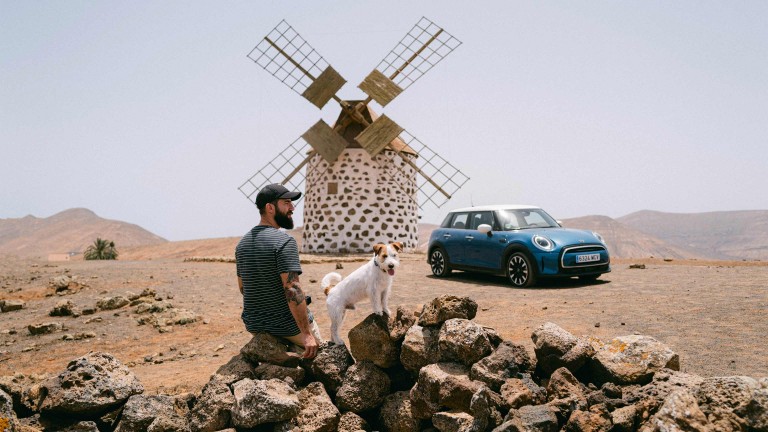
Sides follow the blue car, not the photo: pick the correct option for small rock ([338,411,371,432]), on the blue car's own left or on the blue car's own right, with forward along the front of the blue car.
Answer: on the blue car's own right

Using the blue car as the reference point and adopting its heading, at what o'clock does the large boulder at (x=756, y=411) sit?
The large boulder is roughly at 1 o'clock from the blue car.

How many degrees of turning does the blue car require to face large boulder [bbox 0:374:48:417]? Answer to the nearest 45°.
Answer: approximately 90° to its right

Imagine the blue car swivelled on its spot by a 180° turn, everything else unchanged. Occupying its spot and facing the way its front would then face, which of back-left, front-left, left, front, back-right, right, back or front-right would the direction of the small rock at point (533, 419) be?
back-left

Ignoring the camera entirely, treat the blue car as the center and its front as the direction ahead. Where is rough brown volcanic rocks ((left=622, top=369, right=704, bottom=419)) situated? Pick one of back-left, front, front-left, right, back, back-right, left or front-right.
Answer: front-right

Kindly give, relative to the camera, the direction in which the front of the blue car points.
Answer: facing the viewer and to the right of the viewer

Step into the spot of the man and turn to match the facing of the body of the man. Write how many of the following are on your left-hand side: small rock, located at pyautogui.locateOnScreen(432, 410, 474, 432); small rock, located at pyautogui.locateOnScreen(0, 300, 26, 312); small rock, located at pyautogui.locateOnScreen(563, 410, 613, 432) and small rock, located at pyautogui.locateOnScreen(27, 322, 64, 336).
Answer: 2

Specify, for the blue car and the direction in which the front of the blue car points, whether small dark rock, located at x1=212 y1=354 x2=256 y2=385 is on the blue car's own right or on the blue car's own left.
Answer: on the blue car's own right

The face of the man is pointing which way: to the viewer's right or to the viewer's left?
to the viewer's right

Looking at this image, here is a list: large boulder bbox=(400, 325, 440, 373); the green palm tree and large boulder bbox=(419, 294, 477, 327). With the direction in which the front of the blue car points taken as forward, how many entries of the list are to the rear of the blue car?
1

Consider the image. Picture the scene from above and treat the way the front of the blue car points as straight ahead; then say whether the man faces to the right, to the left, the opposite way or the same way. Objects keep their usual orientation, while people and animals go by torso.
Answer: to the left

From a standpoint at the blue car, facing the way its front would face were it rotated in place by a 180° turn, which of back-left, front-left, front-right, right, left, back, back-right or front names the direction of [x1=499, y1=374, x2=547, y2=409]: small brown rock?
back-left

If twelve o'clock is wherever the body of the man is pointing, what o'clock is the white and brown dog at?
The white and brown dog is roughly at 1 o'clock from the man.

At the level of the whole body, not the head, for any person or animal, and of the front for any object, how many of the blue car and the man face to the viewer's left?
0

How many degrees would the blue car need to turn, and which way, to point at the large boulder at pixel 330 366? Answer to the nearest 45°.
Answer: approximately 45° to its right
